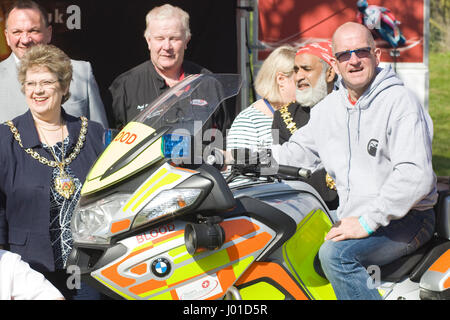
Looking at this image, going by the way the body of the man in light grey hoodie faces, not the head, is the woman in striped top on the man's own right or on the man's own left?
on the man's own right

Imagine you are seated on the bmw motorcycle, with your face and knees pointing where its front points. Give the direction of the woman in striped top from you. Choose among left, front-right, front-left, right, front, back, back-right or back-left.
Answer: back-right

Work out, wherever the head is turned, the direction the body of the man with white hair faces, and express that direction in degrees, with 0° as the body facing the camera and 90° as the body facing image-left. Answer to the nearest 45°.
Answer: approximately 0°

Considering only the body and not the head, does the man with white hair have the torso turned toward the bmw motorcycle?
yes

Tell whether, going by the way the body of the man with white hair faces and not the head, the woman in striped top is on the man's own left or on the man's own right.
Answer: on the man's own left
